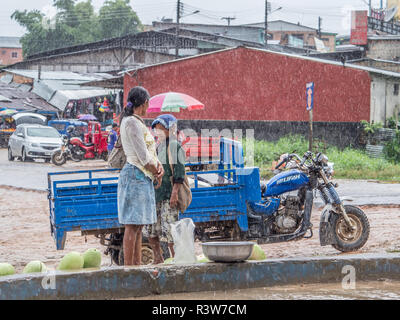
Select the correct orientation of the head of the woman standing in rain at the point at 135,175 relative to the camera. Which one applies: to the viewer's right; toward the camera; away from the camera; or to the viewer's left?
to the viewer's right

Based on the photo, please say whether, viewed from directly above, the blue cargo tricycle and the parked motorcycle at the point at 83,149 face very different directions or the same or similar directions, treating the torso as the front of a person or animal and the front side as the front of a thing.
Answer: very different directions

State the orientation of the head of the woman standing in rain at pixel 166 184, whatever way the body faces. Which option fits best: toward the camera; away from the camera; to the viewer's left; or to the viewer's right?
to the viewer's left

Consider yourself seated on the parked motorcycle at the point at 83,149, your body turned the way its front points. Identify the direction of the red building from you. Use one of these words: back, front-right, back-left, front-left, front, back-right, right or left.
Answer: back

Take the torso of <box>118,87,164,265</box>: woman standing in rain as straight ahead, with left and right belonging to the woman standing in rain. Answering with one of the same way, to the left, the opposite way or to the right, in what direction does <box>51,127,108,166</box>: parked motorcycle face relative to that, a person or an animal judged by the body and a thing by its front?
the opposite way

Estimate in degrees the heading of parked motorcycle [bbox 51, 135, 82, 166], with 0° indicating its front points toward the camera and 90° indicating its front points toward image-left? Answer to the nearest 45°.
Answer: approximately 45°

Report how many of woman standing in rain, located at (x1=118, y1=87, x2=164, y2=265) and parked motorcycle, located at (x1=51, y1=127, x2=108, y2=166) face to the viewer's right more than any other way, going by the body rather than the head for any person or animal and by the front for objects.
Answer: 1

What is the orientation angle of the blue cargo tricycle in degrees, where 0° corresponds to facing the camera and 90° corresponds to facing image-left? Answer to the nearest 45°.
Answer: approximately 270°

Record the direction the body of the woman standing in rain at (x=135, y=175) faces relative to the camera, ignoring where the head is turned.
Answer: to the viewer's right

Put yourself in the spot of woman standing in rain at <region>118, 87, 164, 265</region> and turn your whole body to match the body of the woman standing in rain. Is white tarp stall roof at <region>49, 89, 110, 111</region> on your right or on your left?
on your left

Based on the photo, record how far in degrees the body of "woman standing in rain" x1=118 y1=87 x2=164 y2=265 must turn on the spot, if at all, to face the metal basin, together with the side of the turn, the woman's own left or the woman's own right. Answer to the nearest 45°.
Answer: approximately 45° to the woman's own right

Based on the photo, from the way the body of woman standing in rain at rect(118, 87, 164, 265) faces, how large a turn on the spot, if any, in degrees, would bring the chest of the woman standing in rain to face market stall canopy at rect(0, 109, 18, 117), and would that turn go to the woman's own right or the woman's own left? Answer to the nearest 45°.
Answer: approximately 90° to the woman's own left

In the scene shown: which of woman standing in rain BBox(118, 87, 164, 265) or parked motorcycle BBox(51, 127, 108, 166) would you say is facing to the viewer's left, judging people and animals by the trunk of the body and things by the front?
the parked motorcycle
